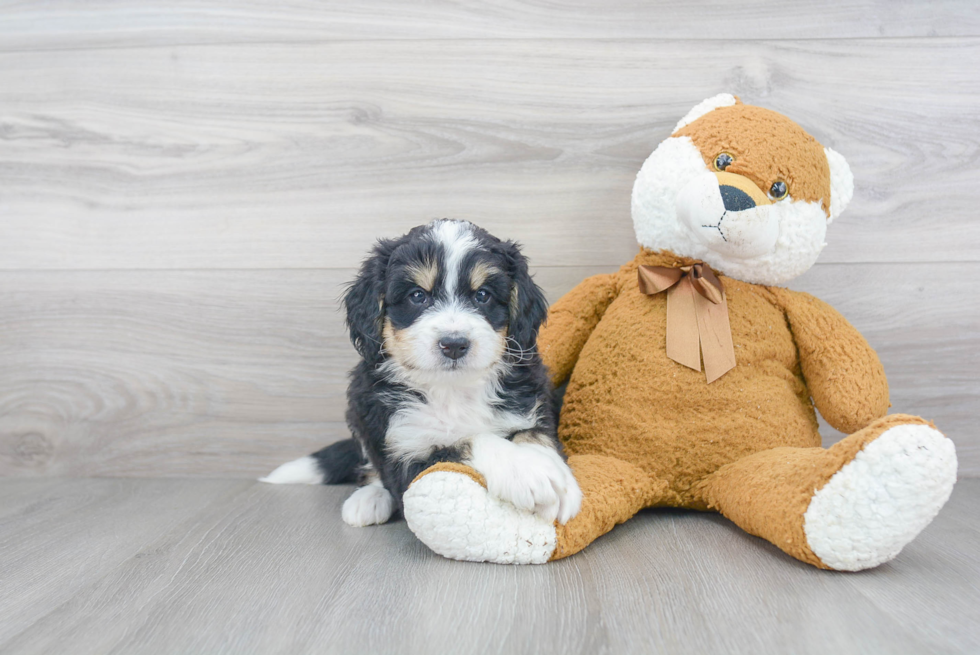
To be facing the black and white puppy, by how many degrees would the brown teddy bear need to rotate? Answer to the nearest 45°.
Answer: approximately 90° to its right

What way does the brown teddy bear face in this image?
toward the camera
